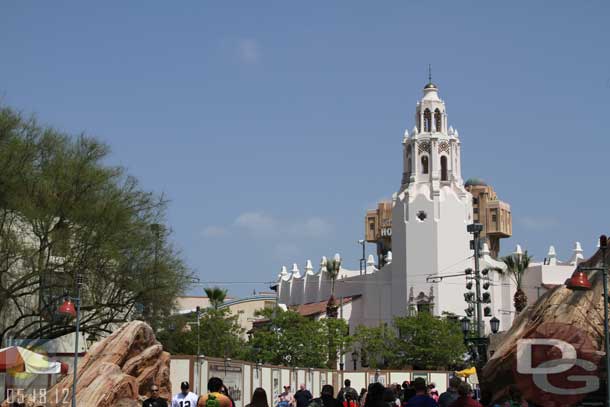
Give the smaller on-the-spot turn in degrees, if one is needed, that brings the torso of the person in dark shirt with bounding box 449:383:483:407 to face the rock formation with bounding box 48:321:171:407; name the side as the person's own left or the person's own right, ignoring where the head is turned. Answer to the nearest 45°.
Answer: approximately 45° to the person's own left

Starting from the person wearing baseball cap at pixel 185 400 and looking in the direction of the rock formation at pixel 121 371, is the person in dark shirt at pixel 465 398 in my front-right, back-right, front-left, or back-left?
back-right

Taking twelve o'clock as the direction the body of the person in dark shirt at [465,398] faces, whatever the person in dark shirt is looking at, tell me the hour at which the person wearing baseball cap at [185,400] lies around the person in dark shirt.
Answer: The person wearing baseball cap is roughly at 10 o'clock from the person in dark shirt.

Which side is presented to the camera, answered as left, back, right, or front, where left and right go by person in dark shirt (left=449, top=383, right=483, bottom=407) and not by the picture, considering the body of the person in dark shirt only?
back

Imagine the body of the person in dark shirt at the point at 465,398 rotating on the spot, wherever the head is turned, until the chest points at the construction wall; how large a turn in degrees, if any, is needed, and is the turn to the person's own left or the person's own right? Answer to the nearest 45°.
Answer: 0° — they already face it

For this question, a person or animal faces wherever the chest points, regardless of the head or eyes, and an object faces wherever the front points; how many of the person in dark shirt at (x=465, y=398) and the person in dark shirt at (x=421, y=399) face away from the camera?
2

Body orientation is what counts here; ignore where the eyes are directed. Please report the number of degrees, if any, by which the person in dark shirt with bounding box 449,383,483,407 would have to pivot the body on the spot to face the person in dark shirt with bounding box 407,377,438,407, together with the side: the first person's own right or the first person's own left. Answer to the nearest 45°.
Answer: approximately 45° to the first person's own left

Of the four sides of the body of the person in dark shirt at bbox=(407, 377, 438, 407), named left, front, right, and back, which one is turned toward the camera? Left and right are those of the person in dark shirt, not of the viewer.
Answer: back
